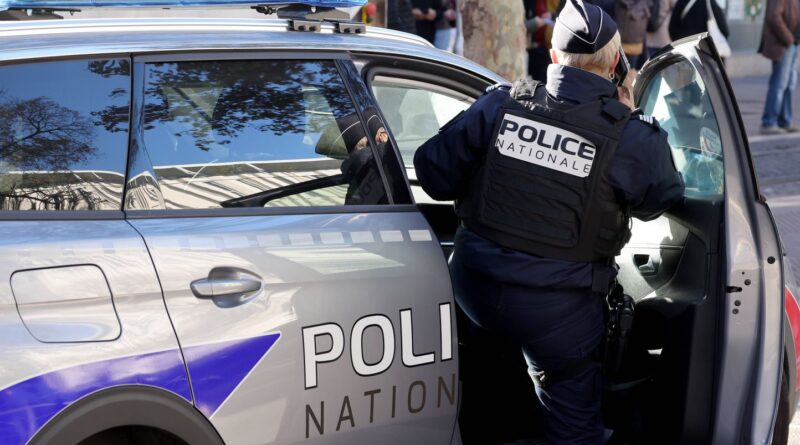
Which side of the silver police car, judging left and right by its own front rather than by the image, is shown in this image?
right

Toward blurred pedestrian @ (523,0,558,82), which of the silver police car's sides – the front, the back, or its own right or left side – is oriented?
left

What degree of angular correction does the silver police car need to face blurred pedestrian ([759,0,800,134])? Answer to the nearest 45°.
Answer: approximately 45° to its left

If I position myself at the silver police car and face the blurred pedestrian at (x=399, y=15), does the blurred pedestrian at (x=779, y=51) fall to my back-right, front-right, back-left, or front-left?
front-right

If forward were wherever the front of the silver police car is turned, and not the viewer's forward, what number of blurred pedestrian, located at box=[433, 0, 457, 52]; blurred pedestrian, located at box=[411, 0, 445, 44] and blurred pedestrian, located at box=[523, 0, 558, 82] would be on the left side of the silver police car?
3

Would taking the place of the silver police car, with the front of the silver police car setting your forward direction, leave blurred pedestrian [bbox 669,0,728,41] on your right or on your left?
on your left

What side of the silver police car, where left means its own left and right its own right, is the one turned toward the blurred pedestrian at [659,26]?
left

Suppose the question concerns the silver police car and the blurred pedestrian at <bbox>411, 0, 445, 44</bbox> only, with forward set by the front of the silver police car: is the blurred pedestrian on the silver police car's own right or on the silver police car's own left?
on the silver police car's own left

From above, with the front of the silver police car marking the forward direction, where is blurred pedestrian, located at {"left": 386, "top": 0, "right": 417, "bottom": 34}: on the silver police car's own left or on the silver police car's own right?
on the silver police car's own left

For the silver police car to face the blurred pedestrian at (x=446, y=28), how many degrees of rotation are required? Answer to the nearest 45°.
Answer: approximately 90° to its left

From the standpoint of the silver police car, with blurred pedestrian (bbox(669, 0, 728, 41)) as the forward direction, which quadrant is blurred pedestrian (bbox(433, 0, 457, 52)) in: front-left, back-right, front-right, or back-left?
front-left
